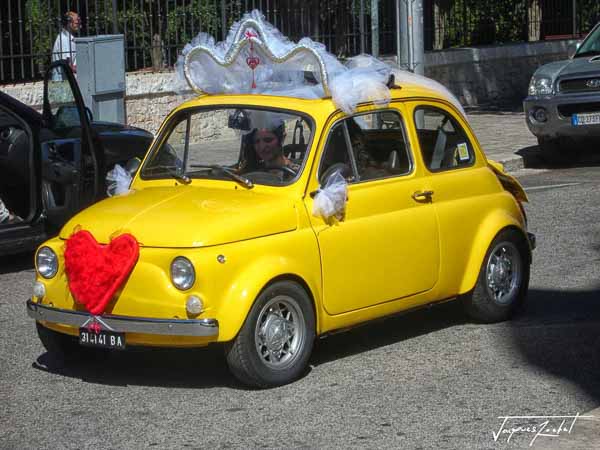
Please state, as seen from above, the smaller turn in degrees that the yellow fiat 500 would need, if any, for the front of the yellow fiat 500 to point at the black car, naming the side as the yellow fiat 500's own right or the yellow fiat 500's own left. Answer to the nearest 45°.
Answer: approximately 90° to the yellow fiat 500's own right

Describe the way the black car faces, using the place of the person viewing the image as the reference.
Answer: facing away from the viewer and to the right of the viewer

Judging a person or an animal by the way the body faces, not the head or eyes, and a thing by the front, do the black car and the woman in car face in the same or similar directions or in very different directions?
very different directions

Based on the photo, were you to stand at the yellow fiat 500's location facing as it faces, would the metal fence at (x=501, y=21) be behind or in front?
behind

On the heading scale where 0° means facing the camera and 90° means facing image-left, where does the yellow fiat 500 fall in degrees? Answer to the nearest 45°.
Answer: approximately 45°

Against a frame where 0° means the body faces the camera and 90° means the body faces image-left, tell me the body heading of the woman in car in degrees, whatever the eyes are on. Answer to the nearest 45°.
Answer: approximately 45°

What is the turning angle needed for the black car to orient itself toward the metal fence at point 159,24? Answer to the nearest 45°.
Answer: approximately 45° to its left
